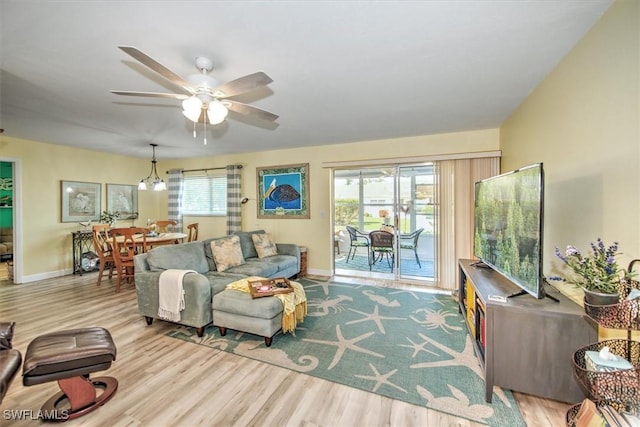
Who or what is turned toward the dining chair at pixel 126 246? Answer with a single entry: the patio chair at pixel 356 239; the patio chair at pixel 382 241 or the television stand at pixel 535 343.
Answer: the television stand

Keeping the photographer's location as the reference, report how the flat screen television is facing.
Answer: facing the viewer and to the left of the viewer

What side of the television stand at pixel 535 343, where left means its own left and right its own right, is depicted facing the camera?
left

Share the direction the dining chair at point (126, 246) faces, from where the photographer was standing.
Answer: facing away from the viewer and to the right of the viewer

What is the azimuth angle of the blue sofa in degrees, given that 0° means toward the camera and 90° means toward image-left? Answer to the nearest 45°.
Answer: approximately 315°

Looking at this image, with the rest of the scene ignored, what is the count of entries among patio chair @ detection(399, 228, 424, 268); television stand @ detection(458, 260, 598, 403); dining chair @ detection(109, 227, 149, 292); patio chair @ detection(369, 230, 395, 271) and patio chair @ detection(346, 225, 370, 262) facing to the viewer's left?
2

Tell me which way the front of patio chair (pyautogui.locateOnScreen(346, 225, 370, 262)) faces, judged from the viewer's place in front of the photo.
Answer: facing to the right of the viewer

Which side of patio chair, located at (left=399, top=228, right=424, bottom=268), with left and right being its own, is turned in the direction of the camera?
left

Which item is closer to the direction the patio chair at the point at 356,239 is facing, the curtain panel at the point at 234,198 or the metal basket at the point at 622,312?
the metal basket

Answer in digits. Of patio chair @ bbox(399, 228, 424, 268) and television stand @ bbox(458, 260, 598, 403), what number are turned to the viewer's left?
2

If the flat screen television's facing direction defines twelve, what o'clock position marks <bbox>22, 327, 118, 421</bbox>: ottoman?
The ottoman is roughly at 12 o'clock from the flat screen television.

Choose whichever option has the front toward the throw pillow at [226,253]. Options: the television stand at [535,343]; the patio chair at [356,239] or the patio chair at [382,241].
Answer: the television stand

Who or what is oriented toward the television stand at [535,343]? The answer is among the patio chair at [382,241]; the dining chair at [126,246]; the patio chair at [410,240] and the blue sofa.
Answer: the blue sofa

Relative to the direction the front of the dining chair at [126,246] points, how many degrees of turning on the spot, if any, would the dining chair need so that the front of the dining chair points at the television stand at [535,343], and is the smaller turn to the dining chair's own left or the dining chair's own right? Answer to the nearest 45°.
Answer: approximately 90° to the dining chair's own right

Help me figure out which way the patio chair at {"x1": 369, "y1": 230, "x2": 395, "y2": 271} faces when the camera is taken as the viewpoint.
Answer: facing away from the viewer

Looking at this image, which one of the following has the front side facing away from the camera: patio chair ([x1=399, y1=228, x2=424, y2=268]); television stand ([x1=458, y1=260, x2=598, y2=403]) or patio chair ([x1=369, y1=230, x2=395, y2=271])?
patio chair ([x1=369, y1=230, x2=395, y2=271])

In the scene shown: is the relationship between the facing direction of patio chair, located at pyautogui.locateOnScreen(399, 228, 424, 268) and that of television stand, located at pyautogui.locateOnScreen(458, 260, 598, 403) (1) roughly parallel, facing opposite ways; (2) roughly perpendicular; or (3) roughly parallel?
roughly parallel

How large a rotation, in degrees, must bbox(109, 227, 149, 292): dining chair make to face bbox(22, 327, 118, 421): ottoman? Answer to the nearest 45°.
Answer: approximately 135° to its right

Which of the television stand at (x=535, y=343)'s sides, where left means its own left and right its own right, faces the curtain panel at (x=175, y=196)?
front

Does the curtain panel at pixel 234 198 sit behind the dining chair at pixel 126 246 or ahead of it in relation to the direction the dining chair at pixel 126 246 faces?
ahead
